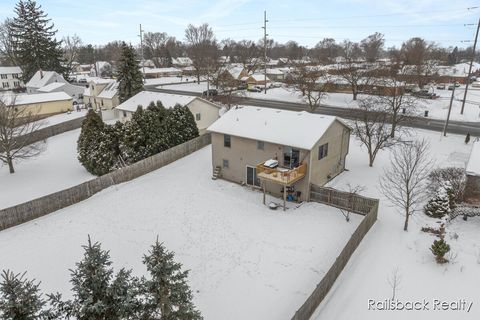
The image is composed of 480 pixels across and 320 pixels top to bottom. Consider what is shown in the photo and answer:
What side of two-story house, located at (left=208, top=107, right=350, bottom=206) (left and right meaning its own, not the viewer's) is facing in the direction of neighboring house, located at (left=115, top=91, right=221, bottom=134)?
left

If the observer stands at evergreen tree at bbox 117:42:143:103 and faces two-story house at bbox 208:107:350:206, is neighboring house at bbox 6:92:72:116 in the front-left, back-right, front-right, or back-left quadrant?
back-right

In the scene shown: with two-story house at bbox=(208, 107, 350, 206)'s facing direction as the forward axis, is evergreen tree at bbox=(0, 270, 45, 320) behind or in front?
behind

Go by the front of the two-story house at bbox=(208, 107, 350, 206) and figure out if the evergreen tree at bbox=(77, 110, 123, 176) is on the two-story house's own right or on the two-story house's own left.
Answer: on the two-story house's own left

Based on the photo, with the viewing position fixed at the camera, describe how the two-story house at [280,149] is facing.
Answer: facing away from the viewer and to the right of the viewer

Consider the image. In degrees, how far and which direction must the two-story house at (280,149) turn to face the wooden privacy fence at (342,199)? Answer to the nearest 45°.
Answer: approximately 90° to its right

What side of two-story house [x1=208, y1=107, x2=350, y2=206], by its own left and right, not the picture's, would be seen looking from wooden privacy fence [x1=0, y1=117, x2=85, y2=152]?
left

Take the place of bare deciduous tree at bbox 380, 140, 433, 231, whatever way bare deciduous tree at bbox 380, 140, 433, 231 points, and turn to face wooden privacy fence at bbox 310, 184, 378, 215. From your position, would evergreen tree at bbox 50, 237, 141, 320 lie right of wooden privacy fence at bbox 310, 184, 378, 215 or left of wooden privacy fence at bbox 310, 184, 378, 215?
left

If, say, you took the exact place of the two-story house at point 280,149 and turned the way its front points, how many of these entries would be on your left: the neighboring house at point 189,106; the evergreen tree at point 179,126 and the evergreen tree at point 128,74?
3
